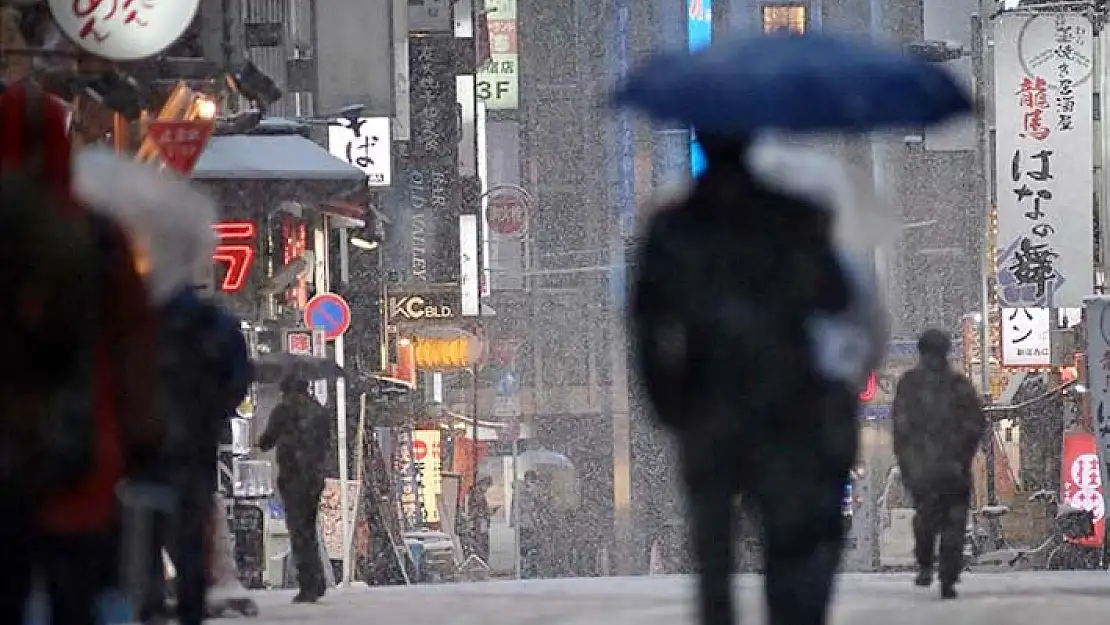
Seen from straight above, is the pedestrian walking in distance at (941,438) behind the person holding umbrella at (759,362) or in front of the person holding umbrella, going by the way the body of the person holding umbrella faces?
in front

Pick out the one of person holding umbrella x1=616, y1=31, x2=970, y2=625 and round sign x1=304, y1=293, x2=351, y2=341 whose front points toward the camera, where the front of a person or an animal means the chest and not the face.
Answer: the round sign

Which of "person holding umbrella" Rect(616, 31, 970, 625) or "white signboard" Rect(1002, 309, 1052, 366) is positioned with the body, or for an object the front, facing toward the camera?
the white signboard

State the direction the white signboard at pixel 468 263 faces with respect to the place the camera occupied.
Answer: facing the viewer

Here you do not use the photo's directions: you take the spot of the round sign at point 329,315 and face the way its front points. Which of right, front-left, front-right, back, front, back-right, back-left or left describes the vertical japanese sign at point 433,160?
back

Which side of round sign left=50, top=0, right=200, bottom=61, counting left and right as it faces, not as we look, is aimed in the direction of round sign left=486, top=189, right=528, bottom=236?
back

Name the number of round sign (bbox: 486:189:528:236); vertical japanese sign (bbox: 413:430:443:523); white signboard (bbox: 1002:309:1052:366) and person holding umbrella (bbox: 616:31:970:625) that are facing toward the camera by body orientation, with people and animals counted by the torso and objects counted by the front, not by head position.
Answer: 3

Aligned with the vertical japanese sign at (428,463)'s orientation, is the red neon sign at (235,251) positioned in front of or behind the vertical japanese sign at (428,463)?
in front

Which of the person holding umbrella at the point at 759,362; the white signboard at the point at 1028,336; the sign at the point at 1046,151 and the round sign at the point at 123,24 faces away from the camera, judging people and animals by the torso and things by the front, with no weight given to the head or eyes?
the person holding umbrella

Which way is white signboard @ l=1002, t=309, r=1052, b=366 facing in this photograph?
toward the camera

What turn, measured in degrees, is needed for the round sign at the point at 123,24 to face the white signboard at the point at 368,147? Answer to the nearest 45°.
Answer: approximately 180°

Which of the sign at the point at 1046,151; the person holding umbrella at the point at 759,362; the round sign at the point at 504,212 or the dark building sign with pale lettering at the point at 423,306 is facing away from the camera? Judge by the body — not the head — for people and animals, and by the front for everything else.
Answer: the person holding umbrella

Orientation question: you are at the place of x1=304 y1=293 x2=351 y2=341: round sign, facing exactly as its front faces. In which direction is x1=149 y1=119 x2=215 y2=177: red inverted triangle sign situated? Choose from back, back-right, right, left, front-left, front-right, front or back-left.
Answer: front

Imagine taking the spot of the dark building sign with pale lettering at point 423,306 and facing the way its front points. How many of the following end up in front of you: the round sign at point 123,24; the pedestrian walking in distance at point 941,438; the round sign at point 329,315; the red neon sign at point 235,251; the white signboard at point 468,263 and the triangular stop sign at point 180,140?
5

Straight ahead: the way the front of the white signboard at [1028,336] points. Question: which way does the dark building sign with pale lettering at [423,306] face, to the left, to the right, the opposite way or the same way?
the same way

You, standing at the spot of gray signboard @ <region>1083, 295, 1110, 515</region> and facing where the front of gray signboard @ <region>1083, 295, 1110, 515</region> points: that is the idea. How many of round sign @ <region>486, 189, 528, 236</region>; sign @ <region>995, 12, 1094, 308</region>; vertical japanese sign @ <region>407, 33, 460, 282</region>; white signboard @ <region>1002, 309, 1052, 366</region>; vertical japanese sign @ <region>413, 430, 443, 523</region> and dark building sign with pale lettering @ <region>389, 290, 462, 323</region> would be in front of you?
0

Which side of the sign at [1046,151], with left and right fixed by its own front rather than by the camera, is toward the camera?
front

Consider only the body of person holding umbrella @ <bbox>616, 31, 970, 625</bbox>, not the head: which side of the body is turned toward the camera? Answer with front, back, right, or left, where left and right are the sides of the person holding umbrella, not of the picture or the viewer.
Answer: back
